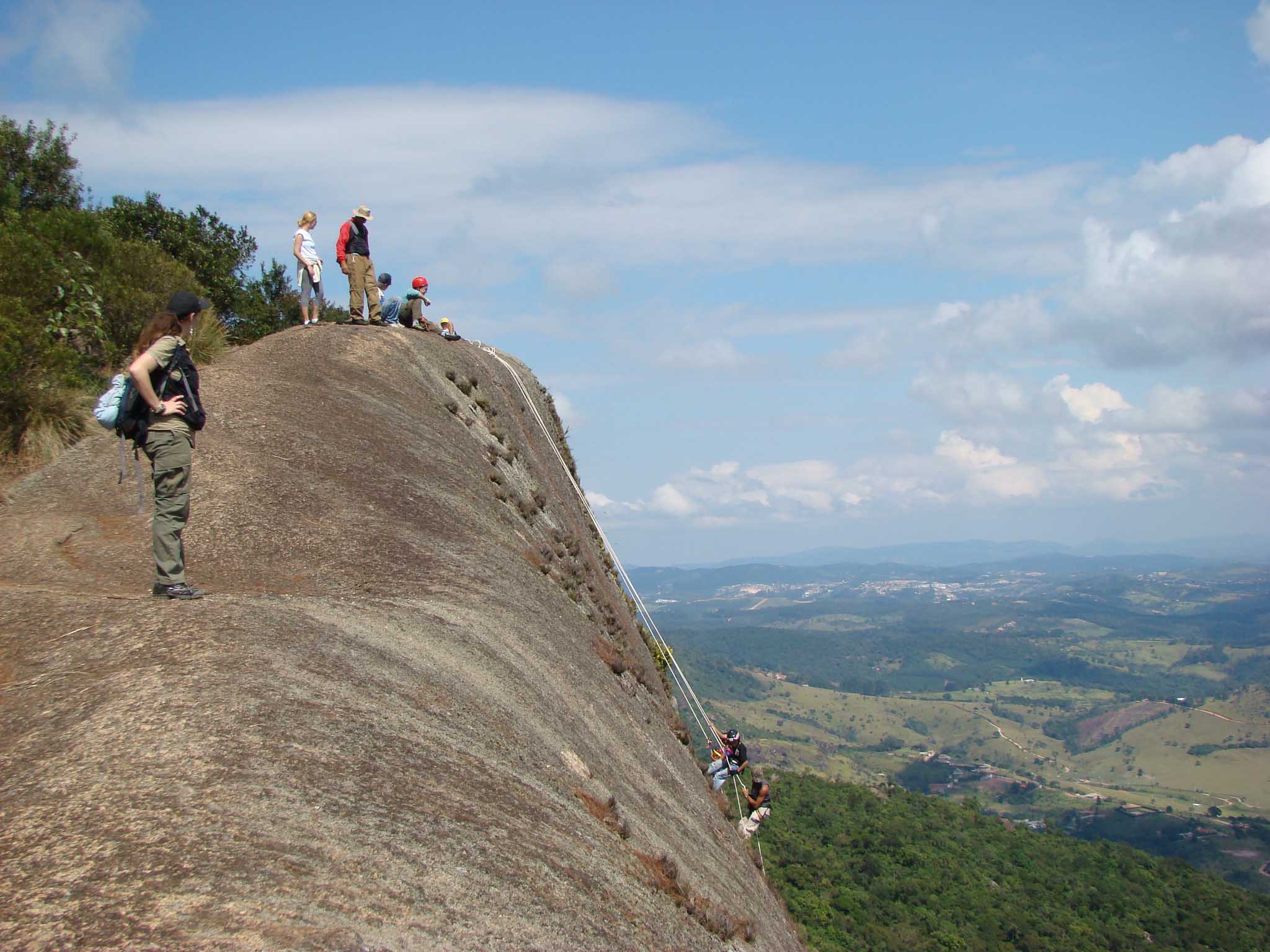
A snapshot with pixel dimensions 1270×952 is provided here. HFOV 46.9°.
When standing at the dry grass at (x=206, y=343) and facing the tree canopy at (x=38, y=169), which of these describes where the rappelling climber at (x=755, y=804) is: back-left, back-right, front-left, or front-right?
back-right

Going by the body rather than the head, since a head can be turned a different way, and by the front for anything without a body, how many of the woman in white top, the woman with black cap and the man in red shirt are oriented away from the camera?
0

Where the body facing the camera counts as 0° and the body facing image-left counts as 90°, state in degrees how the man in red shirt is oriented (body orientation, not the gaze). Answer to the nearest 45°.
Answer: approximately 315°

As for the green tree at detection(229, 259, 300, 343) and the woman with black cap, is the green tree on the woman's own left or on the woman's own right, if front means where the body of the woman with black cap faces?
on the woman's own left

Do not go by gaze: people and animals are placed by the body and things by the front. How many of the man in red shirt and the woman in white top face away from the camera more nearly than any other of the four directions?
0

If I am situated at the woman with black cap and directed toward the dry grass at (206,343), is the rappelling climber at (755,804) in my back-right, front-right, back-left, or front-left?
front-right

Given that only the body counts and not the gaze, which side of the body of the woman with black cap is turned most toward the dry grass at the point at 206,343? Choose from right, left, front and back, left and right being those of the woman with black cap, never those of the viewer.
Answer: left

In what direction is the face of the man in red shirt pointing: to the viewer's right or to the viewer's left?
to the viewer's right

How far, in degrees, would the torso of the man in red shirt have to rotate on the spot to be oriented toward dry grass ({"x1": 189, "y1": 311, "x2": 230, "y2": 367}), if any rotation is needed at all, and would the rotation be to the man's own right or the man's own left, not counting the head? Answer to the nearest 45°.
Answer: approximately 90° to the man's own right

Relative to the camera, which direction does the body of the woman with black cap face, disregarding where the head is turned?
to the viewer's right

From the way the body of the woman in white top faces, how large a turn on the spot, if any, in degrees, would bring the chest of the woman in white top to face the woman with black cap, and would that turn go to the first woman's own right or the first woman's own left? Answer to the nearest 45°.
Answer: approximately 45° to the first woman's own right

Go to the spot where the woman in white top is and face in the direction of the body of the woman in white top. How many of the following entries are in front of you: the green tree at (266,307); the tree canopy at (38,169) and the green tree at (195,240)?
0

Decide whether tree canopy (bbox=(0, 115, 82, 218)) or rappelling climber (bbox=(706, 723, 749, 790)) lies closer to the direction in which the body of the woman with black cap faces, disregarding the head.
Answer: the rappelling climber

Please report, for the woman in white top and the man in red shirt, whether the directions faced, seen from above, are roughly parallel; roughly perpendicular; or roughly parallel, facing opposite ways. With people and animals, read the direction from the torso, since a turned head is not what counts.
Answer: roughly parallel
